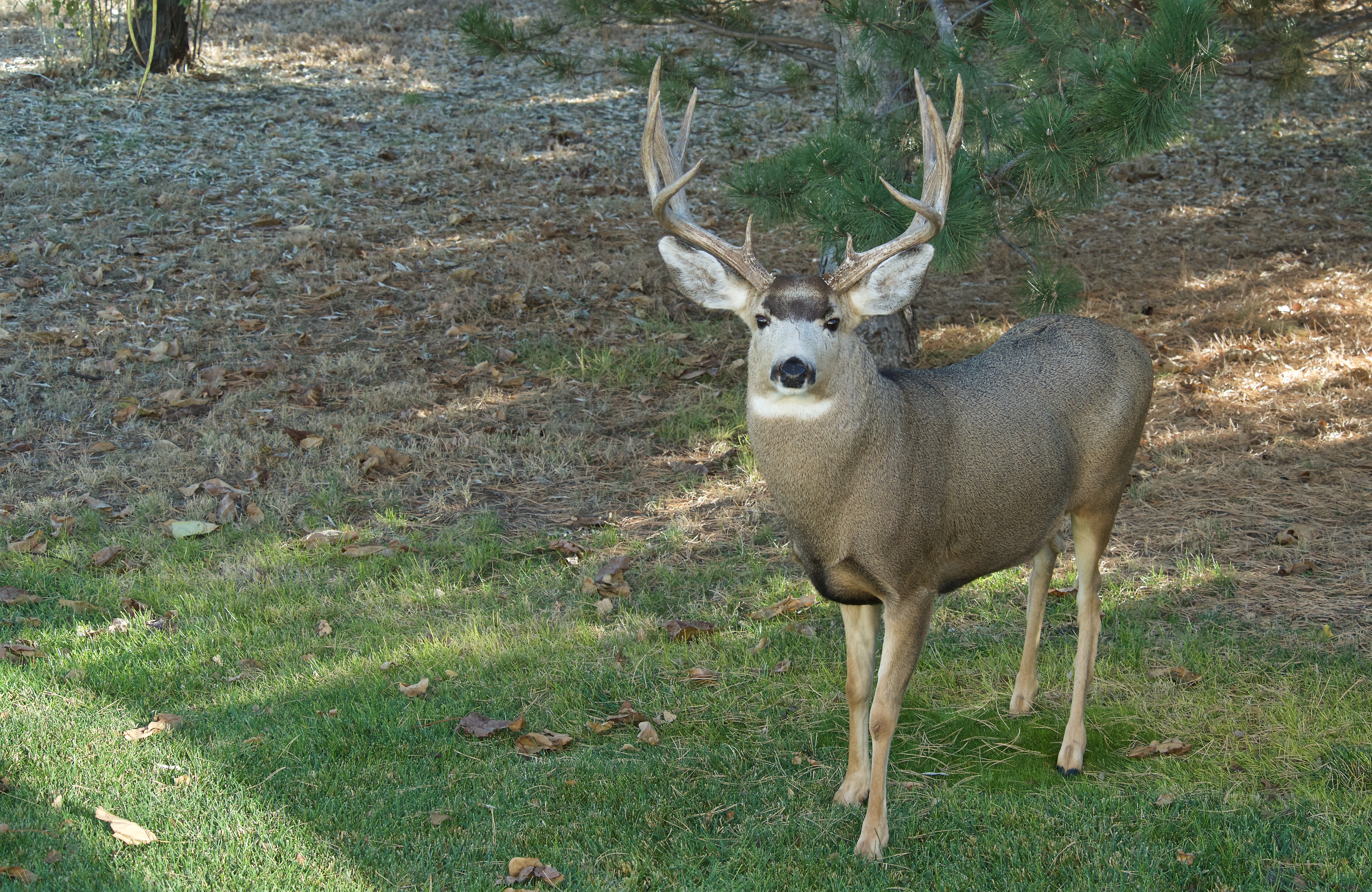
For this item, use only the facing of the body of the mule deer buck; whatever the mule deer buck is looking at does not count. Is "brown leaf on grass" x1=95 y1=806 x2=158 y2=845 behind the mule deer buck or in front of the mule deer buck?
in front

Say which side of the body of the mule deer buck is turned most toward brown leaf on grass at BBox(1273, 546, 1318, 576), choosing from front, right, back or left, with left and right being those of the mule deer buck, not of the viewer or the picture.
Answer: back

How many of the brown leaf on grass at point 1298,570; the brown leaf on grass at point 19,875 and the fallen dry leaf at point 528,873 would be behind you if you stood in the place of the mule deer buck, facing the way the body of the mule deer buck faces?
1

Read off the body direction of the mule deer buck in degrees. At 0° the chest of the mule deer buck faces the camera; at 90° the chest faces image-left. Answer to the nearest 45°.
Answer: approximately 45°

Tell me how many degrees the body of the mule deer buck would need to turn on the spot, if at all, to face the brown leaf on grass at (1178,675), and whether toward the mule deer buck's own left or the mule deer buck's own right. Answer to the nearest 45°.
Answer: approximately 180°

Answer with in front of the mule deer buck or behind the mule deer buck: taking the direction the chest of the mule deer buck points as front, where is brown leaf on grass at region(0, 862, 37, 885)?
in front

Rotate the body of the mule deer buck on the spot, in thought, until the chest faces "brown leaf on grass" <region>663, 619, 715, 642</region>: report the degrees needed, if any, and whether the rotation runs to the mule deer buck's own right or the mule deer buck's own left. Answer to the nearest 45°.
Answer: approximately 90° to the mule deer buck's own right

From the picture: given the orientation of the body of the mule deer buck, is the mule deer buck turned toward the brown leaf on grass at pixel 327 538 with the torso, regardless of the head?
no

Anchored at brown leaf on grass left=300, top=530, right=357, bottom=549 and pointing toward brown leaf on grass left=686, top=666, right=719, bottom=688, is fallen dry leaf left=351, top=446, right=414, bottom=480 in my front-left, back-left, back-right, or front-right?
back-left

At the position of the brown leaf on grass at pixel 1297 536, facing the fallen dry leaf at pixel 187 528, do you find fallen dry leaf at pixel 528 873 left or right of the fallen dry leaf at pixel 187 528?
left

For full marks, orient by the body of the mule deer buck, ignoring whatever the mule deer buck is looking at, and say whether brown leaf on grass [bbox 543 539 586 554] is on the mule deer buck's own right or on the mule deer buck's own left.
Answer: on the mule deer buck's own right

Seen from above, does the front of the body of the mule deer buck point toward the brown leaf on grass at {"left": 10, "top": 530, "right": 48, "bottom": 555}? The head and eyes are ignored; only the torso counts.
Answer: no

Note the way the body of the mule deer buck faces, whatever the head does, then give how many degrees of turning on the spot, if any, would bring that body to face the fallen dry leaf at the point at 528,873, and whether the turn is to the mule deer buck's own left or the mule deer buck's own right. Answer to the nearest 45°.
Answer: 0° — it already faces it
